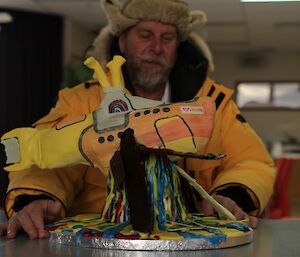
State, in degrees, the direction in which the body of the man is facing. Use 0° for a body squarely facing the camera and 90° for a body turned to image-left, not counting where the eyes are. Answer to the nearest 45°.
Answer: approximately 0°

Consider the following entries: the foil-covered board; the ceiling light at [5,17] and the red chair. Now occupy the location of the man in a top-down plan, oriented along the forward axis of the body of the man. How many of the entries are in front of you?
1

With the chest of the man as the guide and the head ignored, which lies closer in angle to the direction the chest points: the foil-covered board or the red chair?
the foil-covered board

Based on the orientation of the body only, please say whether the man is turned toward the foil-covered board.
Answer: yes

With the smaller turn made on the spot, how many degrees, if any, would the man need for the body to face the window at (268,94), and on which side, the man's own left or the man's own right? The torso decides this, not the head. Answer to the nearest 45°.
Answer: approximately 180°
